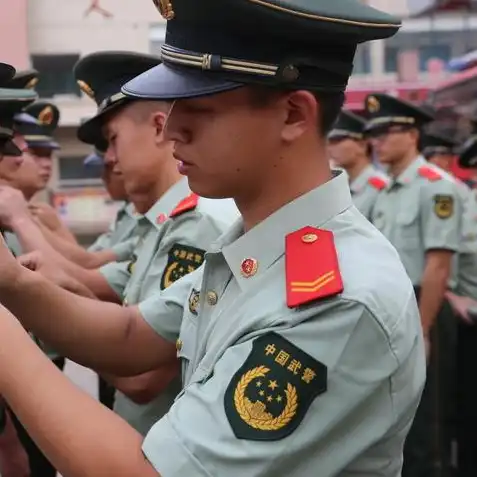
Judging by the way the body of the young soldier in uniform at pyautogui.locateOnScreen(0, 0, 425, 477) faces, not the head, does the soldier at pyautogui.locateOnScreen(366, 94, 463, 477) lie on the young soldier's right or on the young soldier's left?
on the young soldier's right

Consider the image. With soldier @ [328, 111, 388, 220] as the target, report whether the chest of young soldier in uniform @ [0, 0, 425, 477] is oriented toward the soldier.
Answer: no

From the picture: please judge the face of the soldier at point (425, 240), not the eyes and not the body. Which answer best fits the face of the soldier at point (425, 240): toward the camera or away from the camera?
toward the camera

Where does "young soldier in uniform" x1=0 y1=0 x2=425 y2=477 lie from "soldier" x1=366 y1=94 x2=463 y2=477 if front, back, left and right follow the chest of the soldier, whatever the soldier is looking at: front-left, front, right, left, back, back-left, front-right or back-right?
front-left

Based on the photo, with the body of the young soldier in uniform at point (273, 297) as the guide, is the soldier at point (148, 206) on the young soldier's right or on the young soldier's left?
on the young soldier's right

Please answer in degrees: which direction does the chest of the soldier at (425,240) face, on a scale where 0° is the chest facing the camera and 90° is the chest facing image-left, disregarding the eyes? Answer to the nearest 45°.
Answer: approximately 45°

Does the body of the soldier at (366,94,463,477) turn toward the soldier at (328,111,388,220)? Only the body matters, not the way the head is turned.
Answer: no

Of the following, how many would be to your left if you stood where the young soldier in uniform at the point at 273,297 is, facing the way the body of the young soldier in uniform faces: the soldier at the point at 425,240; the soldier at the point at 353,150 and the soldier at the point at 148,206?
0

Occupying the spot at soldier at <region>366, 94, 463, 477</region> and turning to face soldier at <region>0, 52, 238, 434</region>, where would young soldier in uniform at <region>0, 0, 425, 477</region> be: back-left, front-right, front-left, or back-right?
front-left

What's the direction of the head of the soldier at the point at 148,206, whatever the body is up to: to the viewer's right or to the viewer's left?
to the viewer's left

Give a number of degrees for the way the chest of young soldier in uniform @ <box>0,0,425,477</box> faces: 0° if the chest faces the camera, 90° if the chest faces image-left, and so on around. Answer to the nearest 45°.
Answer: approximately 90°

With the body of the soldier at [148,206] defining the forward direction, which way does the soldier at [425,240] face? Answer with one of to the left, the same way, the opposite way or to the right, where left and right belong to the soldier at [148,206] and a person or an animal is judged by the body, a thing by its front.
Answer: the same way

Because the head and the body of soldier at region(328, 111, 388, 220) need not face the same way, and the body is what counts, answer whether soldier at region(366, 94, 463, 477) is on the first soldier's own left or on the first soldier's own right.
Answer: on the first soldier's own left

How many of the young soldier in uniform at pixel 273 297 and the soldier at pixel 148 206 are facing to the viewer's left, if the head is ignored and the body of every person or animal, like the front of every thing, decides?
2

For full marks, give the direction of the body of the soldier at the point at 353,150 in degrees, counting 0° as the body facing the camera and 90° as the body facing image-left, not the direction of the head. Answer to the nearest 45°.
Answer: approximately 45°

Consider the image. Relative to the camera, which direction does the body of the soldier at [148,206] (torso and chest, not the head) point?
to the viewer's left
